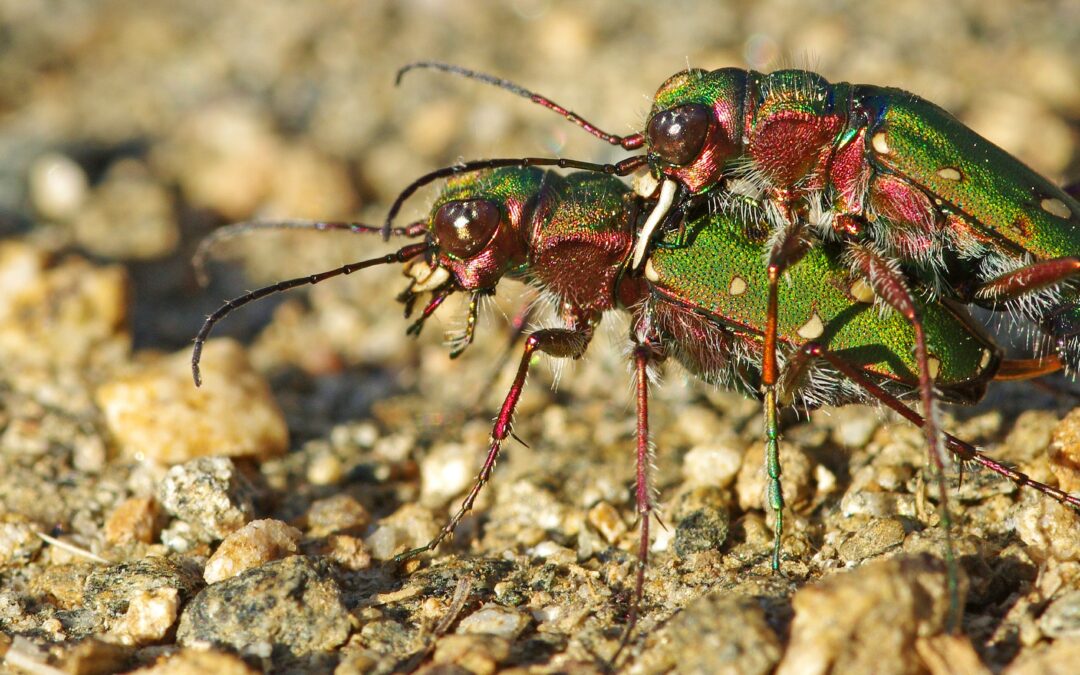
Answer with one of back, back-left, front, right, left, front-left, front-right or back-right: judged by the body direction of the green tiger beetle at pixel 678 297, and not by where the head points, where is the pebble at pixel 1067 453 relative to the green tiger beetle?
back

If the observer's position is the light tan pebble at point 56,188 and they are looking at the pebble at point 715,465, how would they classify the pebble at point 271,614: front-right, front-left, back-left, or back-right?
front-right

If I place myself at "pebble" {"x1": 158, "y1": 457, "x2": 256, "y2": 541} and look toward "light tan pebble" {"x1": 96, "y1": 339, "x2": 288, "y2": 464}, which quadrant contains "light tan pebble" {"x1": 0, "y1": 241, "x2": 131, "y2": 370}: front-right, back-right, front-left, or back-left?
front-left

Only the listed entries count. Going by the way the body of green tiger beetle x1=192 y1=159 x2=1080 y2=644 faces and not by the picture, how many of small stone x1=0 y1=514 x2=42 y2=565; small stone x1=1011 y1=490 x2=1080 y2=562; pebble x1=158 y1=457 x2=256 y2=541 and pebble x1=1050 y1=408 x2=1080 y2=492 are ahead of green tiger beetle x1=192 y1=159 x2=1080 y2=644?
2

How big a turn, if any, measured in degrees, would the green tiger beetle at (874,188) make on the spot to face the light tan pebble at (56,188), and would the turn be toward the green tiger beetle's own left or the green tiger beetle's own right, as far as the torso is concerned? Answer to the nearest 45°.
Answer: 0° — it already faces it

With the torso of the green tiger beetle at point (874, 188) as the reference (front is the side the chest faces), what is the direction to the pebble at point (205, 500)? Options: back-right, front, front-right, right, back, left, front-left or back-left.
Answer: front

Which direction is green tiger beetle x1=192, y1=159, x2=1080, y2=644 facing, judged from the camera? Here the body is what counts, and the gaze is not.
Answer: to the viewer's left

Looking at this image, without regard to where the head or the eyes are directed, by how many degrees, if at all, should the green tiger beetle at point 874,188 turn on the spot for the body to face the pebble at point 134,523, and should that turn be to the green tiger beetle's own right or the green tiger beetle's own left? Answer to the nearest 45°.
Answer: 0° — it already faces it

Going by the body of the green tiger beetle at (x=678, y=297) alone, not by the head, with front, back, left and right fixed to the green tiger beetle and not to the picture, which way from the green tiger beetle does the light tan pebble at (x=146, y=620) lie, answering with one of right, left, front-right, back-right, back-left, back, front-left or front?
front

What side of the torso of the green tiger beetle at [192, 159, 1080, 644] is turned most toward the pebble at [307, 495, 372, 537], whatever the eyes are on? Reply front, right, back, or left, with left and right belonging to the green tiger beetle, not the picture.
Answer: front

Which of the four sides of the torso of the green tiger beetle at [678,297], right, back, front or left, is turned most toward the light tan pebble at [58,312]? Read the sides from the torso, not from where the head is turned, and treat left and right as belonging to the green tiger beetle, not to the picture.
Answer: front

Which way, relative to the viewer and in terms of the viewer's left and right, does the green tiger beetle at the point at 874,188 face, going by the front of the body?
facing to the left of the viewer

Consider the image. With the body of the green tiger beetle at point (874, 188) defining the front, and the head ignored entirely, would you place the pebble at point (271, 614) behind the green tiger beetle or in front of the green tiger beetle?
in front

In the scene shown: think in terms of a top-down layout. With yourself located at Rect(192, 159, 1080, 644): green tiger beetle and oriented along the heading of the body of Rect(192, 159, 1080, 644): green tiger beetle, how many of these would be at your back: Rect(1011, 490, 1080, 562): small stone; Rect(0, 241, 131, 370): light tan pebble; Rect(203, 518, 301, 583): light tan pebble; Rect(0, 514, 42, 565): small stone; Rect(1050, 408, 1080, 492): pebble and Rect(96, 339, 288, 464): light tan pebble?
2
